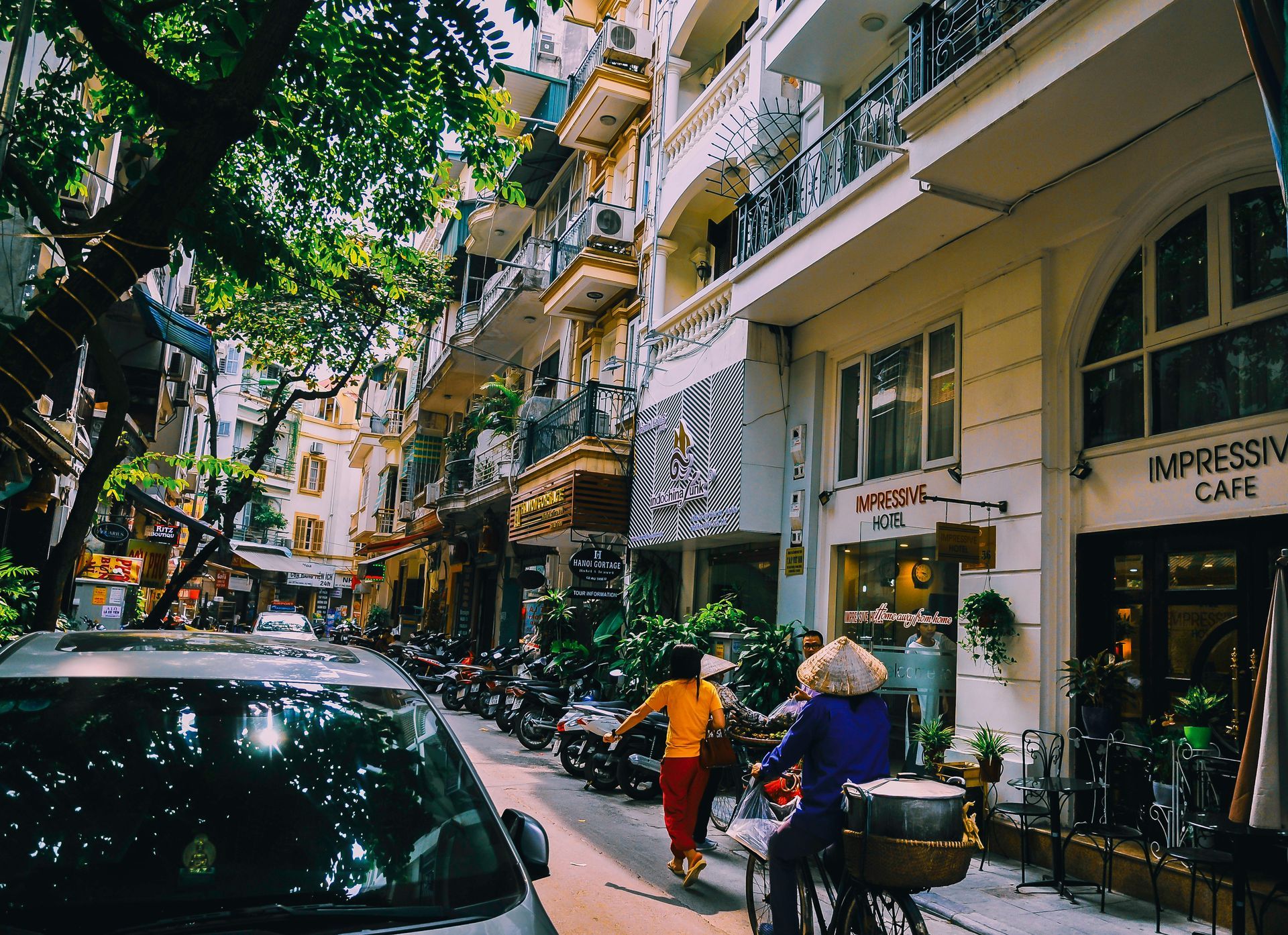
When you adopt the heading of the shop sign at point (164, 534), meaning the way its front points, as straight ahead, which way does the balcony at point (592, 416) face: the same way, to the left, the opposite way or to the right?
to the right

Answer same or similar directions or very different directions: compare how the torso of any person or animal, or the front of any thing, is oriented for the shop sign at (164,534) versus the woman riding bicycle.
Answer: very different directions

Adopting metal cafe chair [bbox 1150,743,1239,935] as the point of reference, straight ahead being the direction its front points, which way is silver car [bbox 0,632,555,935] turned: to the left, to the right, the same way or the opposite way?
to the left

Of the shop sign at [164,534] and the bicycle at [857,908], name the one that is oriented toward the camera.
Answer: the shop sign

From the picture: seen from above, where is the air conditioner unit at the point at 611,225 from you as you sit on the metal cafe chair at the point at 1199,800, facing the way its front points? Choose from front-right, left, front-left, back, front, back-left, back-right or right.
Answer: right

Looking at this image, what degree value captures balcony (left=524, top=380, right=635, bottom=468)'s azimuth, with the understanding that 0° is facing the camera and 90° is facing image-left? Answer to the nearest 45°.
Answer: approximately 45°

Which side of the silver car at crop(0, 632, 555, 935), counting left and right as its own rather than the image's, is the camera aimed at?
front

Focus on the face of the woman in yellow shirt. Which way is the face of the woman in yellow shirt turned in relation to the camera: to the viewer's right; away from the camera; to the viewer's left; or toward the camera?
away from the camera

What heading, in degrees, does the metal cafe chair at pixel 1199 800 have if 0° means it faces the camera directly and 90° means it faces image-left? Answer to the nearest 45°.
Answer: approximately 45°

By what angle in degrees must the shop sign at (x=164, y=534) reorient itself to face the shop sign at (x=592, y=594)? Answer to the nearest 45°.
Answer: approximately 45° to its left

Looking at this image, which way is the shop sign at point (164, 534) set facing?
toward the camera

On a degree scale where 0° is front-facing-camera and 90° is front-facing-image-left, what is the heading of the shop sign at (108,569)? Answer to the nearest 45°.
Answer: approximately 0°
